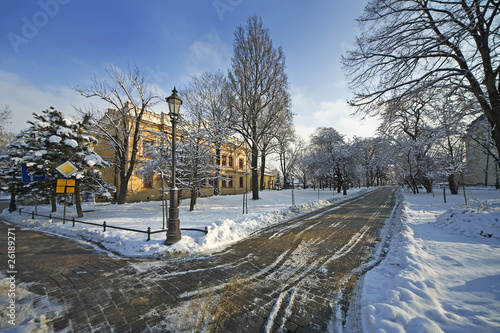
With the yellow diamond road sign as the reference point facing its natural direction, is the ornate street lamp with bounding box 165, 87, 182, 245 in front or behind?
in front

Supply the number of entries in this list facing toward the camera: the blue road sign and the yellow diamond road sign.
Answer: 2

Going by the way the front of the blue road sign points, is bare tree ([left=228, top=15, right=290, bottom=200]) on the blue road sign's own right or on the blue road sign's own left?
on the blue road sign's own left

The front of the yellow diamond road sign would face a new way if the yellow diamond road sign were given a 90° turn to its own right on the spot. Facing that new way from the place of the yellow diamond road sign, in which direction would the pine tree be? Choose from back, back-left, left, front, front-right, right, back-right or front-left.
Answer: right

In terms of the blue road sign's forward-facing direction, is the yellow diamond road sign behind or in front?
in front

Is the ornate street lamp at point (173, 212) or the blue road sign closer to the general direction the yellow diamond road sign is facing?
the ornate street lamp

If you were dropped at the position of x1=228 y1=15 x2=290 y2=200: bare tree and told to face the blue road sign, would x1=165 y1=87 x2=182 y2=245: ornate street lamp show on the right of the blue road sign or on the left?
left

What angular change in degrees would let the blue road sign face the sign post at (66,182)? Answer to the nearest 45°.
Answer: approximately 45° to its left

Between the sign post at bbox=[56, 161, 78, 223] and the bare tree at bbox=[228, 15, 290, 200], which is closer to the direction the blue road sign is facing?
the sign post

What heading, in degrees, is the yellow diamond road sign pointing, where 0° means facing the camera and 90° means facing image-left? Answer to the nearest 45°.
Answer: approximately 0°
